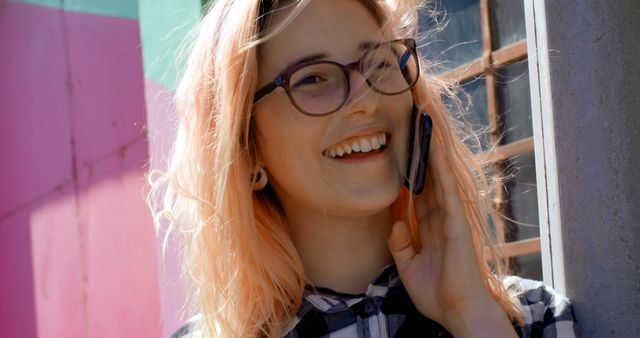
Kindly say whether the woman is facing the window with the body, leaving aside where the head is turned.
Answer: no

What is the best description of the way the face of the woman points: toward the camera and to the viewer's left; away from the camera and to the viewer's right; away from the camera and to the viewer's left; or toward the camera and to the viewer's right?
toward the camera and to the viewer's right

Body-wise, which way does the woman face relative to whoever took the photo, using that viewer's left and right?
facing the viewer and to the right of the viewer
